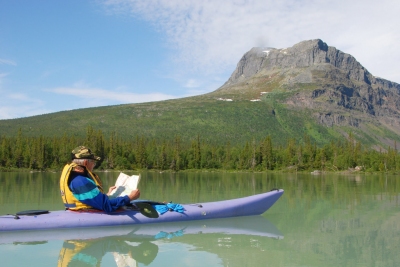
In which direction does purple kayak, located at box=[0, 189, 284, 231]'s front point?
to the viewer's right

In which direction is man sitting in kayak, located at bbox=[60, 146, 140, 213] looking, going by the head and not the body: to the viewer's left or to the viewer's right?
to the viewer's right
